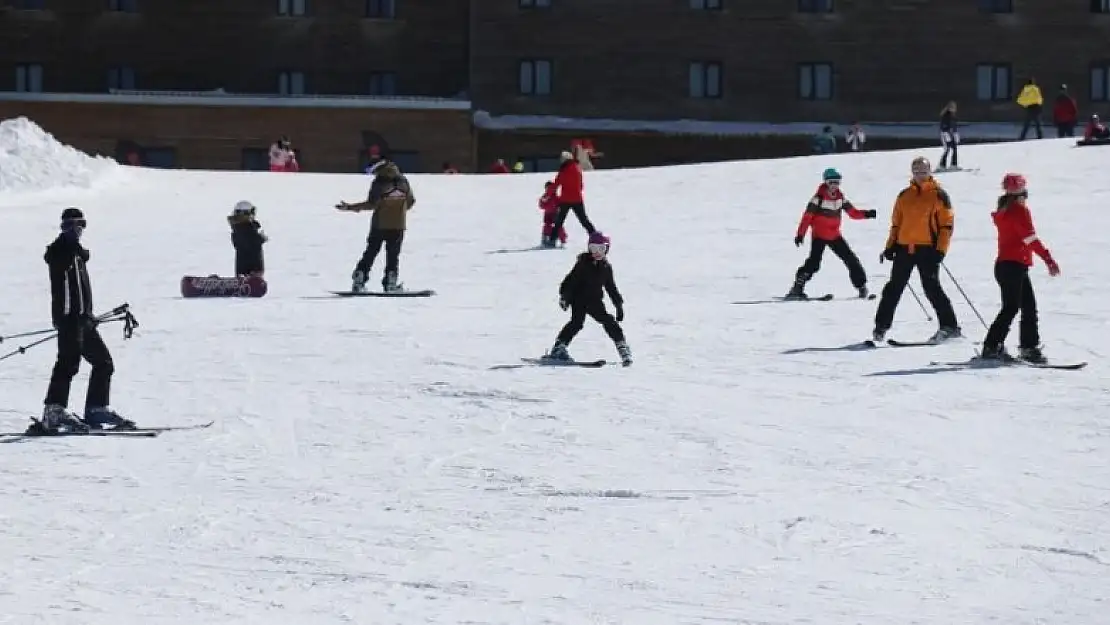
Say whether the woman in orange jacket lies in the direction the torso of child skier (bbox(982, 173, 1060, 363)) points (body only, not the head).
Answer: no

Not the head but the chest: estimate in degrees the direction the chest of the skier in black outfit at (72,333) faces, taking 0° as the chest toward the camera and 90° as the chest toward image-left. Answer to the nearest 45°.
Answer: approximately 270°

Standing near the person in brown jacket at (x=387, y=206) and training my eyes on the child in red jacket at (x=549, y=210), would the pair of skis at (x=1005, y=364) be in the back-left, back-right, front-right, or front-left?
back-right

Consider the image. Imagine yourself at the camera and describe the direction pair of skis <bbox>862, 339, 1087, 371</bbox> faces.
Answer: facing to the right of the viewer

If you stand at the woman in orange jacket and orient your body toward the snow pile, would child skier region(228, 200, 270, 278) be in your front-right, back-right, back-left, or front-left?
front-left

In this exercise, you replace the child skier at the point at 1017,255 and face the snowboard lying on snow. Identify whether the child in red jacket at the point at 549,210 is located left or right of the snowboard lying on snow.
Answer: right

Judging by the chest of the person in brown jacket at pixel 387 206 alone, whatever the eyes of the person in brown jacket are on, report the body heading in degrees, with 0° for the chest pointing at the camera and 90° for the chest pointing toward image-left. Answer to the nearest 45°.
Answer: approximately 180°

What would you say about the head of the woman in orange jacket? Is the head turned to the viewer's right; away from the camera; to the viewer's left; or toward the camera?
toward the camera

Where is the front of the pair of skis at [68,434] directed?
to the viewer's right

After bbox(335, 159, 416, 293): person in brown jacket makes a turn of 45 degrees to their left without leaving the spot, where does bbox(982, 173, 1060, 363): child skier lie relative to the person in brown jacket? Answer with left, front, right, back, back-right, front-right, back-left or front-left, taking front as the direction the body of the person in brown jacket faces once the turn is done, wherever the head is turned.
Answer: back

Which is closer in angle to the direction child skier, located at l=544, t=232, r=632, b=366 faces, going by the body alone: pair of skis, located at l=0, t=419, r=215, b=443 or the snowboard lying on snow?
the pair of skis

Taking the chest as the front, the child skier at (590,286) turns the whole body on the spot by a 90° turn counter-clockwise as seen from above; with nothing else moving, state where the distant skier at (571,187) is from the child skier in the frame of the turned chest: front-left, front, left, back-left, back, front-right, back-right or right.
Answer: left

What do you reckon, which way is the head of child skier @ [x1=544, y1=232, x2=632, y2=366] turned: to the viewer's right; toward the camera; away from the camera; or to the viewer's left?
toward the camera

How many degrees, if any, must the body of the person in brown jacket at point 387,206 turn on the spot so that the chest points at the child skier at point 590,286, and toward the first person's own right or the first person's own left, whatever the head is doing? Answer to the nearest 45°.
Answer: approximately 180°

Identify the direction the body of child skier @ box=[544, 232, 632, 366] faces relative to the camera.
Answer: toward the camera

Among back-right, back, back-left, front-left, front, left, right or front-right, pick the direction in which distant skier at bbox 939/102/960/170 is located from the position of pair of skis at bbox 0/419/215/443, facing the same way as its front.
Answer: front-left
